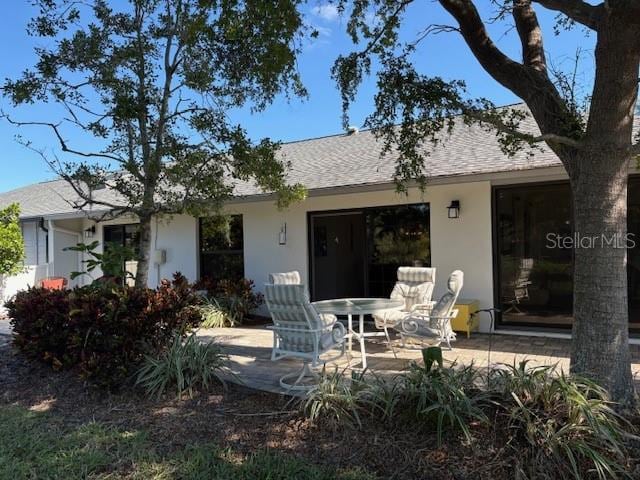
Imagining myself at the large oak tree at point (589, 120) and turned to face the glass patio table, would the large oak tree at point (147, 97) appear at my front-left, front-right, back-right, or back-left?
front-left

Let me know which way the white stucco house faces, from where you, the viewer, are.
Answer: facing the viewer and to the left of the viewer

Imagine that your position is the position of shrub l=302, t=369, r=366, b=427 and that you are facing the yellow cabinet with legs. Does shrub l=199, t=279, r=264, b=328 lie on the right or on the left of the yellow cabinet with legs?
left

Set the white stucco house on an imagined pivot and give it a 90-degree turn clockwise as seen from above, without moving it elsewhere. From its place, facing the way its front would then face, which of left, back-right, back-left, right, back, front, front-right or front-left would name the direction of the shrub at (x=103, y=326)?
left

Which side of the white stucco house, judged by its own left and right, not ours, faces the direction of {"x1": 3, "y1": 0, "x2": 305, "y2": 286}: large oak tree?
front

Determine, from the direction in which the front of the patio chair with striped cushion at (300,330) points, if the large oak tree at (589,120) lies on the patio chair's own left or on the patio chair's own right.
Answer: on the patio chair's own right

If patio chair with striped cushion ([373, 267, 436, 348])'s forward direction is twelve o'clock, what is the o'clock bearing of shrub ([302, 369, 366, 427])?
The shrub is roughly at 11 o'clock from the patio chair with striped cushion.

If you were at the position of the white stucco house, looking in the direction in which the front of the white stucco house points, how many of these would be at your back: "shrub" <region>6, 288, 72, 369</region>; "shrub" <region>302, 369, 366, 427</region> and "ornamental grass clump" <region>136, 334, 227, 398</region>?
0

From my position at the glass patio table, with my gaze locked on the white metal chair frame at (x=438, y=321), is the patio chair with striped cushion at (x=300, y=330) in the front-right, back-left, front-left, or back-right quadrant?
back-right

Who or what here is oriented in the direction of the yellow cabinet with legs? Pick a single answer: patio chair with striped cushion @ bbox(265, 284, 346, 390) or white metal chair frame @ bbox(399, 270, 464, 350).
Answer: the patio chair with striped cushion

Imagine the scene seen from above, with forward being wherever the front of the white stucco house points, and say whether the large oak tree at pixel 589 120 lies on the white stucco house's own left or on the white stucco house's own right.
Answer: on the white stucco house's own left

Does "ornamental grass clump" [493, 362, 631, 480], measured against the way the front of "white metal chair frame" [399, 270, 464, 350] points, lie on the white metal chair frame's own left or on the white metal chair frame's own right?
on the white metal chair frame's own left

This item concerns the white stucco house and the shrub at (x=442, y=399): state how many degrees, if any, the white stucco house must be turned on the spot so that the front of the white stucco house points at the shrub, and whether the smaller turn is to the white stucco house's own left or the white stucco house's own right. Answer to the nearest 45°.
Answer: approximately 45° to the white stucco house's own left

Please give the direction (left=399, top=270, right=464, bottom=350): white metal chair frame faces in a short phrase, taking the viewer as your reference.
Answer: facing to the left of the viewer

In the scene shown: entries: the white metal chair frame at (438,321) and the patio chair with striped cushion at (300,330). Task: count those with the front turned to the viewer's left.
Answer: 1

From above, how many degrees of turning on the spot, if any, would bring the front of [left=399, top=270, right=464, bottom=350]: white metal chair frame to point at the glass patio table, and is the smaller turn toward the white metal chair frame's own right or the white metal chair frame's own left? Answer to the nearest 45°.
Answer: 0° — it already faces it

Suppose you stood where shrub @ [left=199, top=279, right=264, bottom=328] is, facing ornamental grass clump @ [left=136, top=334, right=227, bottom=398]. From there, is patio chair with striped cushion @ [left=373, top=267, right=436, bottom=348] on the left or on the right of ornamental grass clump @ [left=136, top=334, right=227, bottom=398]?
left
